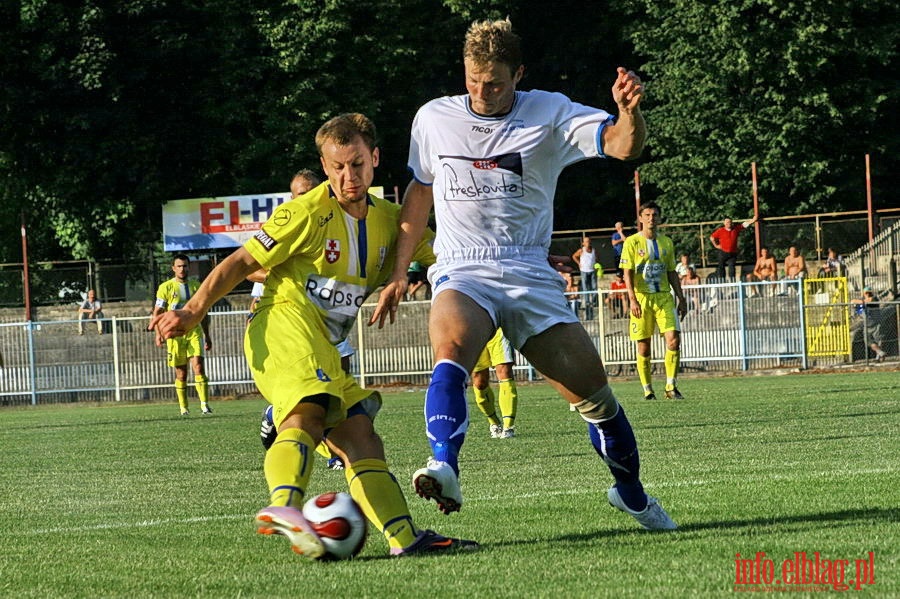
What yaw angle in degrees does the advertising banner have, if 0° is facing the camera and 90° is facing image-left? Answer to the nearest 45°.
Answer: approximately 0°

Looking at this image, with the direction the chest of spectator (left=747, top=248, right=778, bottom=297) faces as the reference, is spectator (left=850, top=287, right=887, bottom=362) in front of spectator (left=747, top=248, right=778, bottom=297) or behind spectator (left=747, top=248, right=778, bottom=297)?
in front

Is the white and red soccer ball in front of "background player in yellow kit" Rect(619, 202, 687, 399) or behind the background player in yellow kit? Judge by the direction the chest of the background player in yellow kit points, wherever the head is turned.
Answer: in front

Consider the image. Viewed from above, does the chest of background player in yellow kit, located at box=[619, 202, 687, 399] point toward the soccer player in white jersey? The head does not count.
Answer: yes

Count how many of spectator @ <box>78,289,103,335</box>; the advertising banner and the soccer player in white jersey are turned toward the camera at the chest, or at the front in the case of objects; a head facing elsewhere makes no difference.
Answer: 3

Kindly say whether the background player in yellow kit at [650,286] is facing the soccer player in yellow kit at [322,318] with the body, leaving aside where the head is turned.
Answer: yes

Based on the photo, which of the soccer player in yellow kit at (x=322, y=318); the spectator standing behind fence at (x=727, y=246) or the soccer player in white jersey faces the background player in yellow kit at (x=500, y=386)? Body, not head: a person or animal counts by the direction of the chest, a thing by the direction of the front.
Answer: the spectator standing behind fence

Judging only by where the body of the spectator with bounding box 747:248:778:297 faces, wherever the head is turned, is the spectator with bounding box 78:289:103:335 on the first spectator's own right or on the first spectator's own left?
on the first spectator's own right
